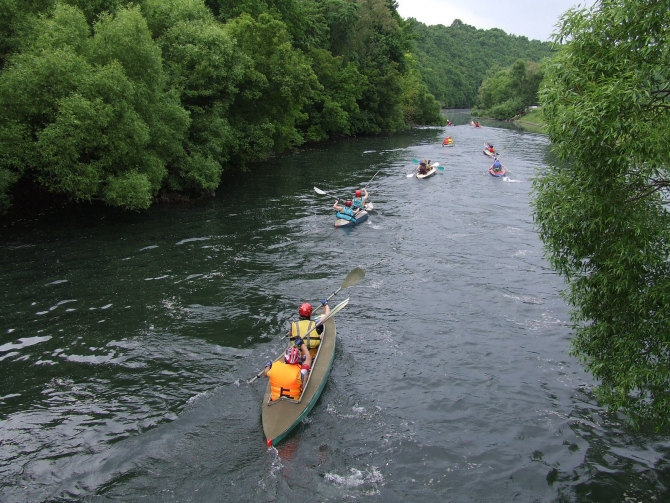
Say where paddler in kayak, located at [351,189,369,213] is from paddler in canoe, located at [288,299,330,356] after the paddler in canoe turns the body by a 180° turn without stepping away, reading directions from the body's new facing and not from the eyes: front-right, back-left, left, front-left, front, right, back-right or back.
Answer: back

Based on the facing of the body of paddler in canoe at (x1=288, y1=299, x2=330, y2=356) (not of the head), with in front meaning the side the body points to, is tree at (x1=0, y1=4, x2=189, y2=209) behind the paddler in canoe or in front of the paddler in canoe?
in front

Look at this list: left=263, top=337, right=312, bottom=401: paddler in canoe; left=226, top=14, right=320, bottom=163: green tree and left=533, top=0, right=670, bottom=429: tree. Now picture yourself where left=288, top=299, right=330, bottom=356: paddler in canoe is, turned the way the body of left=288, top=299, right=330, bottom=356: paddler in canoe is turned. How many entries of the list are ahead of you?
1

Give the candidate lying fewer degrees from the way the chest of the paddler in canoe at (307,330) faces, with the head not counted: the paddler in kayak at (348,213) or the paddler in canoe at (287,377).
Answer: the paddler in kayak

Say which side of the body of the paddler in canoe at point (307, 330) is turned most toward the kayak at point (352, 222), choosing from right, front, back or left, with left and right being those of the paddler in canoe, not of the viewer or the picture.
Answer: front

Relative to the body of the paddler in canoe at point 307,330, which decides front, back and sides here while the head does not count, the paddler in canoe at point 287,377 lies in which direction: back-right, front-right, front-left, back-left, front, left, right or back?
back

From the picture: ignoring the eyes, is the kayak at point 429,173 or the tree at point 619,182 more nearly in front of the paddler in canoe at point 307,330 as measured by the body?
the kayak

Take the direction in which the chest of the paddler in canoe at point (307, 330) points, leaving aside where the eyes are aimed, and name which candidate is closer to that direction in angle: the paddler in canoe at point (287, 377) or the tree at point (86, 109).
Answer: the tree

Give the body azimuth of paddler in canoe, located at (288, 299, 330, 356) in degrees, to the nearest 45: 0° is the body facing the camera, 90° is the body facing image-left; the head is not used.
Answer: approximately 180°

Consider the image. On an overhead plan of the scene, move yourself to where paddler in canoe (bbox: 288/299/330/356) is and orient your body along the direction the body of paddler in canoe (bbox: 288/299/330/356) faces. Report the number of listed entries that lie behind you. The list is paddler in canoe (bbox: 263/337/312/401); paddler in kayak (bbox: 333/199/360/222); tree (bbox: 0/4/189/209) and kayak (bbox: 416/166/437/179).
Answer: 1

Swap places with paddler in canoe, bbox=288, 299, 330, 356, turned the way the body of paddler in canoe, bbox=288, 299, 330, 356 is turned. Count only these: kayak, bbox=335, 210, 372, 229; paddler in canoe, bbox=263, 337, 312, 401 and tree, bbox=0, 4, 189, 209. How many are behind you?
1

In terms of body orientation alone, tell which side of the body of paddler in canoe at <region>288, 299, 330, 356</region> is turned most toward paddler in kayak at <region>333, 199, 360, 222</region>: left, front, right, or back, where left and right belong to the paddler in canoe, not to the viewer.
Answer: front

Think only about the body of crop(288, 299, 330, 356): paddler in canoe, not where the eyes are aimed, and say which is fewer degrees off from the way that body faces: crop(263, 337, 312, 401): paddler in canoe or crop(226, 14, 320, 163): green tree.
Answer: the green tree

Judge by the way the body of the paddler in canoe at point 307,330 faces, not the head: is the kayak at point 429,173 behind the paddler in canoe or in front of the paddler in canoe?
in front

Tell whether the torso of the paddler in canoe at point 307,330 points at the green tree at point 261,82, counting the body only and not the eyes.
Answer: yes
